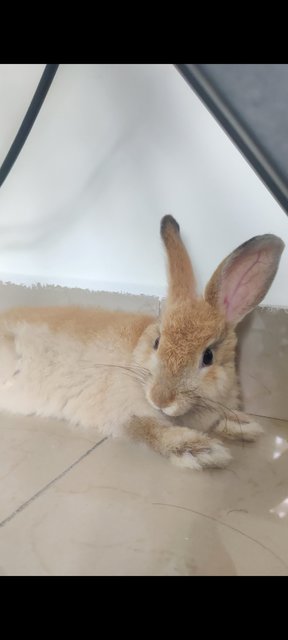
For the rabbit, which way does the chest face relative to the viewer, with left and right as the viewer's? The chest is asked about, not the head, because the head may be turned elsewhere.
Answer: facing the viewer and to the right of the viewer
